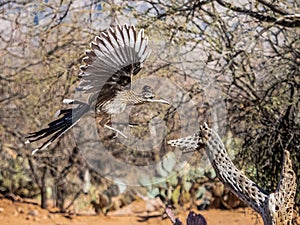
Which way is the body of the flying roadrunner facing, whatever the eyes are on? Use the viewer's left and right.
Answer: facing to the right of the viewer
